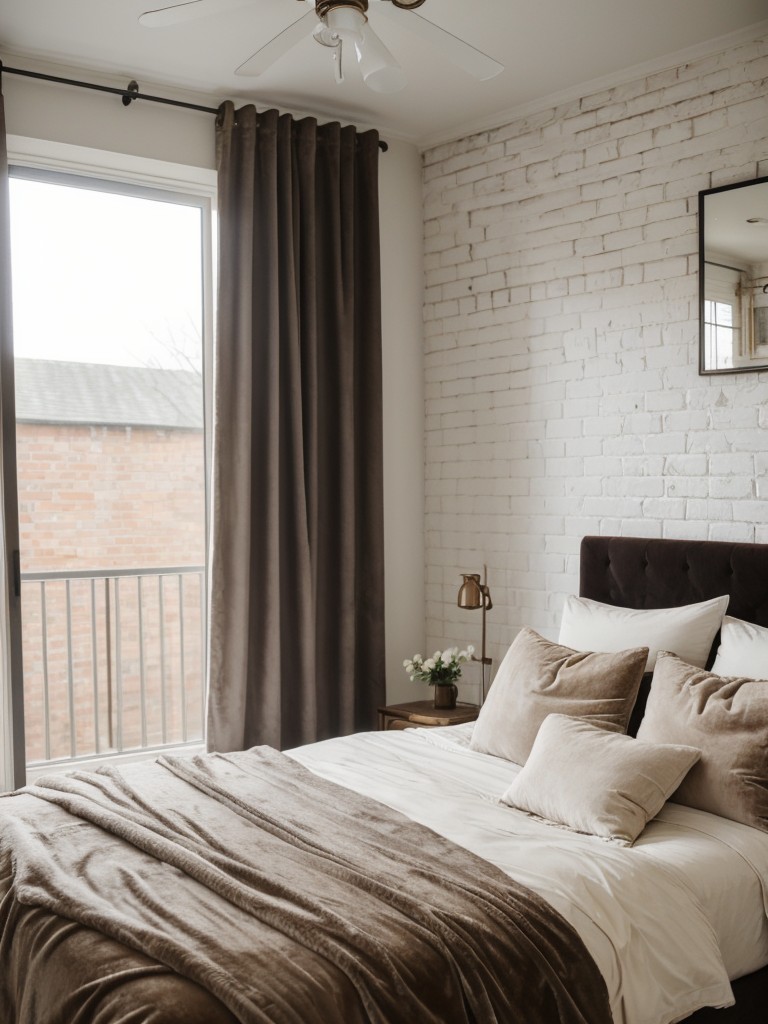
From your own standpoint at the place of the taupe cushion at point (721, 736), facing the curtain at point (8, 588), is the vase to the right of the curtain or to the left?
right

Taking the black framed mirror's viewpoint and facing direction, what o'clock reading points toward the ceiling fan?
The ceiling fan is roughly at 12 o'clock from the black framed mirror.

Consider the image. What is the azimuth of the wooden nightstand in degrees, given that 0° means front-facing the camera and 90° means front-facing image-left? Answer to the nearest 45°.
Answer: approximately 45°

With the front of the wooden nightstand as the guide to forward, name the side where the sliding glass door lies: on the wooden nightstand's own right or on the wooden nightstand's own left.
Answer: on the wooden nightstand's own right

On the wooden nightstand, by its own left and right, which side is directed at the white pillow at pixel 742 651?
left

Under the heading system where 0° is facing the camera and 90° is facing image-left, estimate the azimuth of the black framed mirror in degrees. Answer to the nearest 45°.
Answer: approximately 45°
